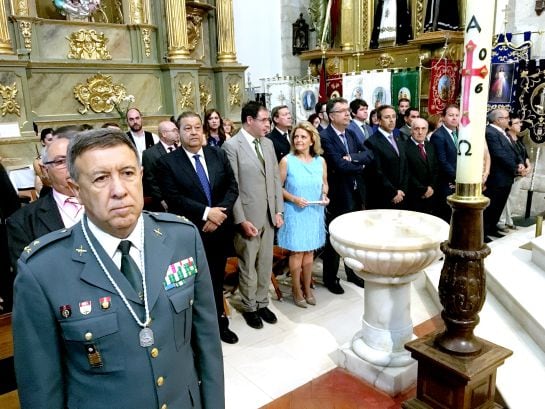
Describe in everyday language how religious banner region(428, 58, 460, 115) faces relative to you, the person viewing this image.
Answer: facing the viewer

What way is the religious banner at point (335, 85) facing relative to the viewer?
toward the camera

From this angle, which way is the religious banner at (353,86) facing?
toward the camera

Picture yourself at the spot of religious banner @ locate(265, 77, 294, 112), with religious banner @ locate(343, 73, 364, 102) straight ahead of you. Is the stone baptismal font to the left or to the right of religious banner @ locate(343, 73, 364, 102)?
right

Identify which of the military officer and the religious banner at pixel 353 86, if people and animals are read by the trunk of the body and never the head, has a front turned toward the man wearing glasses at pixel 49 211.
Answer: the religious banner

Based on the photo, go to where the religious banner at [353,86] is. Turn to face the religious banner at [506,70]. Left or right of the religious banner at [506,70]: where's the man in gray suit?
right

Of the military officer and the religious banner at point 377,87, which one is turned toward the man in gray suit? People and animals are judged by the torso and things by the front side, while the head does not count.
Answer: the religious banner

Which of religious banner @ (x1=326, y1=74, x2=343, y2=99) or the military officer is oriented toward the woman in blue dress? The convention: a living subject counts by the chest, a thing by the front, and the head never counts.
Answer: the religious banner

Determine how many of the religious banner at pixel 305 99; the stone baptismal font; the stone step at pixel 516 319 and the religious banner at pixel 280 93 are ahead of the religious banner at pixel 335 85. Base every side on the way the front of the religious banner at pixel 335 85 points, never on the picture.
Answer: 2

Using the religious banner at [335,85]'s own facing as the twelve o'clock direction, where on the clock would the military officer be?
The military officer is roughly at 12 o'clock from the religious banner.

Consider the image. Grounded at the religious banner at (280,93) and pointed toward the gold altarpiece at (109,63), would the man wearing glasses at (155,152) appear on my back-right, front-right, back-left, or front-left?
front-left

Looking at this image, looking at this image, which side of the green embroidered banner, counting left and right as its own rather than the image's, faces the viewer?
front

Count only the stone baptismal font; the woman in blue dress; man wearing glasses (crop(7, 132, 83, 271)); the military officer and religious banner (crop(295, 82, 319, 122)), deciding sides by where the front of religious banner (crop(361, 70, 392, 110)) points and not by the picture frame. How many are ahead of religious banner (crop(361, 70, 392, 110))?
4
